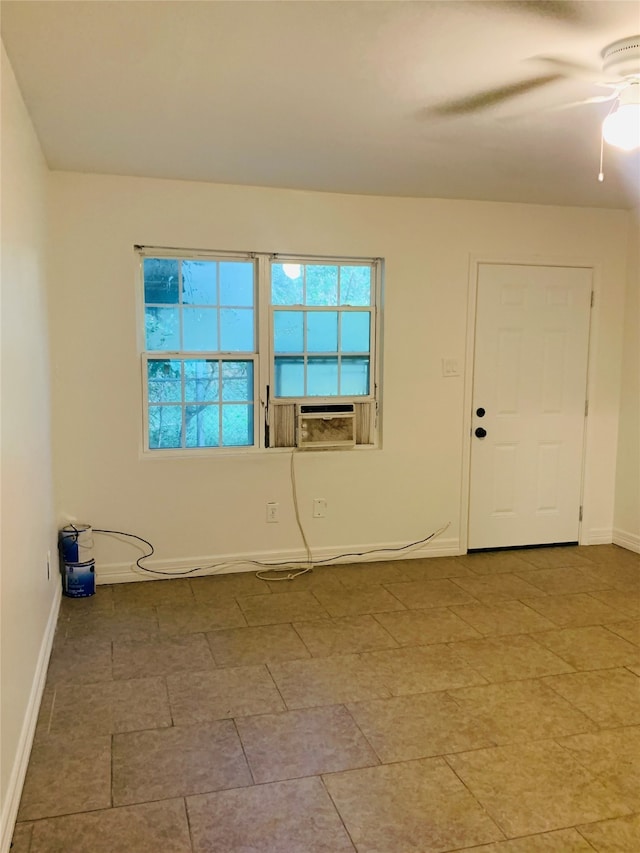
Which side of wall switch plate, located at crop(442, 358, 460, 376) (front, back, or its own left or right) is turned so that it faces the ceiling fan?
front

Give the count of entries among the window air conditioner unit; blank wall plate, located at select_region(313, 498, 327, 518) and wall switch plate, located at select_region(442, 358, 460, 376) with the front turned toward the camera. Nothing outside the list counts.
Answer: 3

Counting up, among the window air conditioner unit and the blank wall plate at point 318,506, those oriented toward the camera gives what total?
2

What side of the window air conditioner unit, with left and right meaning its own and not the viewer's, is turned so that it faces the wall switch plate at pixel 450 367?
left

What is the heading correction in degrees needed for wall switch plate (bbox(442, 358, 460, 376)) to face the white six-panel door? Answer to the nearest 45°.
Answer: approximately 135° to its left

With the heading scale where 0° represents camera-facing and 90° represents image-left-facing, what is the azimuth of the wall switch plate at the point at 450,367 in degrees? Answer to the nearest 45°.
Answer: approximately 0°

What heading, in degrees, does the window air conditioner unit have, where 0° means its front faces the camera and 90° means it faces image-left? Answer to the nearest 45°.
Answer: approximately 0°
